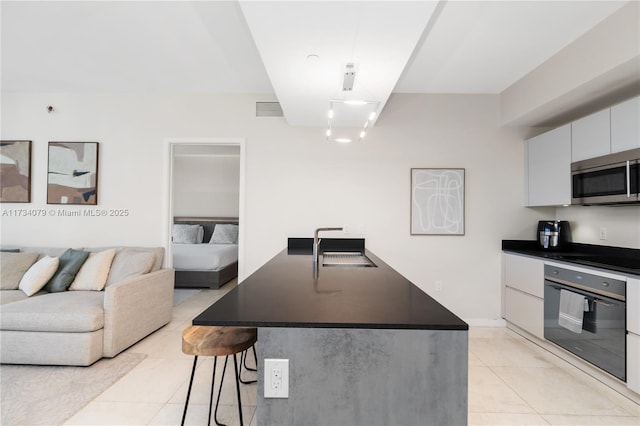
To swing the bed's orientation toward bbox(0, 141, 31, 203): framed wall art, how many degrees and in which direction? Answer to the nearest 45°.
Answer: approximately 90° to its right

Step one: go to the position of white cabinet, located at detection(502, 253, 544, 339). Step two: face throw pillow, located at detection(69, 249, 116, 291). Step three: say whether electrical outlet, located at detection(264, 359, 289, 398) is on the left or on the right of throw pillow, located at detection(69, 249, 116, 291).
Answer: left

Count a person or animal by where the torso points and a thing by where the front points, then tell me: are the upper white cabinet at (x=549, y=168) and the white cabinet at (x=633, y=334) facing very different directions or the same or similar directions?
same or similar directions

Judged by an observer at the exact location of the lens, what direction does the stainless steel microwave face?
facing the viewer and to the left of the viewer

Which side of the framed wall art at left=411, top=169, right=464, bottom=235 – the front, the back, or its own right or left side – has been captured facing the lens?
front

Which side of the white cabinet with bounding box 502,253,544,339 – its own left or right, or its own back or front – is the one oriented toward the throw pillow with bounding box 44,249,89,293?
front

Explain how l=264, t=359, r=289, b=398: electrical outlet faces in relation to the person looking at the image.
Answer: facing the viewer

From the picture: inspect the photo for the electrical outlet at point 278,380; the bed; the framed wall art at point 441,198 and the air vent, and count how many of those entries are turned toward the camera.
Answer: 4

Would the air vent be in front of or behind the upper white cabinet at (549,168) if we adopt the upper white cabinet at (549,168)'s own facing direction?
in front

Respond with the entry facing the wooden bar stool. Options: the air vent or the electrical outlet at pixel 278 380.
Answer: the air vent
